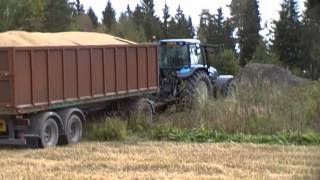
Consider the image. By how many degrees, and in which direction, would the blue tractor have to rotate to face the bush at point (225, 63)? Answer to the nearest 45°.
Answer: approximately 45° to its left

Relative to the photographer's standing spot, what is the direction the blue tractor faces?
facing away from the viewer and to the right of the viewer

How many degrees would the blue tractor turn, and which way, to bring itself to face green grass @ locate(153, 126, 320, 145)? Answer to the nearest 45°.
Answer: approximately 135° to its right

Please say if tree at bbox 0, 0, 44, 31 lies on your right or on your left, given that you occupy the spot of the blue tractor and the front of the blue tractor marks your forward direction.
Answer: on your left

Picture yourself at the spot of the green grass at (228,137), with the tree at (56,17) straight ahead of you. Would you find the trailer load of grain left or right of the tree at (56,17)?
left

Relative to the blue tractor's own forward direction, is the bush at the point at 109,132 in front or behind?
behind

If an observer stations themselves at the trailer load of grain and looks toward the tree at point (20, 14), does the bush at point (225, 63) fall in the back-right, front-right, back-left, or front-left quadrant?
front-right
